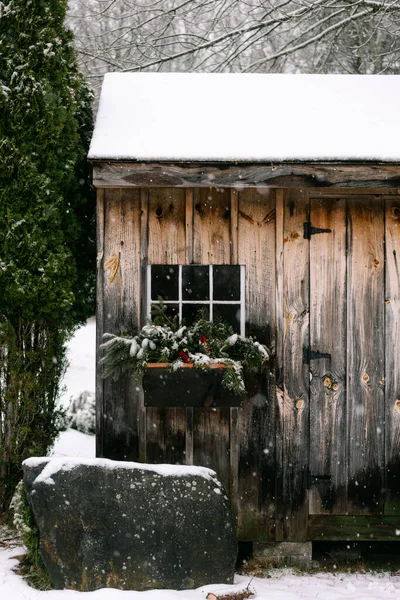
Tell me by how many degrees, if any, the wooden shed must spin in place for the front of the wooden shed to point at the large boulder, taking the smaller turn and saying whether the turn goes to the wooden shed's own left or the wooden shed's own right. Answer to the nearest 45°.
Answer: approximately 45° to the wooden shed's own right

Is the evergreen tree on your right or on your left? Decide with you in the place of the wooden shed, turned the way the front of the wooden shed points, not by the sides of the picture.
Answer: on your right
